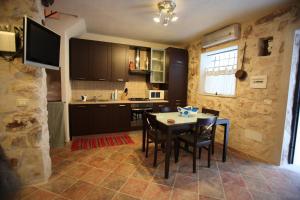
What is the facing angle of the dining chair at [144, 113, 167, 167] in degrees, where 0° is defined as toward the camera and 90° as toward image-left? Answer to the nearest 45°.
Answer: approximately 225°

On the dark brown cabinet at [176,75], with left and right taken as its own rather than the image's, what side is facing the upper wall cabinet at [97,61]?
right

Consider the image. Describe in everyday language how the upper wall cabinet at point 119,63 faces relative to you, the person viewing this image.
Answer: facing the viewer

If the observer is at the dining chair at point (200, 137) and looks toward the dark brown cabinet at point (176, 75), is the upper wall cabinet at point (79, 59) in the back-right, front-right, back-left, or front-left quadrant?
front-left

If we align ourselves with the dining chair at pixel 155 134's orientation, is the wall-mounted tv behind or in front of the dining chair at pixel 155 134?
behind

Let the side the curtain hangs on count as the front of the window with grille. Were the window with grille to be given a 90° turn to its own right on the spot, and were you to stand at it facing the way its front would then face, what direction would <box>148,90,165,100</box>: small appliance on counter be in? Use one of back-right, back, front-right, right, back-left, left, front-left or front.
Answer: front-left

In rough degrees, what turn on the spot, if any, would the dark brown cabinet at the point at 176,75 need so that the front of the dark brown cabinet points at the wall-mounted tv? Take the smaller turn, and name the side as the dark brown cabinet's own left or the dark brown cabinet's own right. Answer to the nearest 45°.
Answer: approximately 90° to the dark brown cabinet's own right

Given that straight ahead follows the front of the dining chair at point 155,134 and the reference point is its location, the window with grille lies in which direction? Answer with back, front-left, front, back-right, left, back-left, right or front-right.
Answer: front

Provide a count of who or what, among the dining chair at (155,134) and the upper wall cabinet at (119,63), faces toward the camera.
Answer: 1

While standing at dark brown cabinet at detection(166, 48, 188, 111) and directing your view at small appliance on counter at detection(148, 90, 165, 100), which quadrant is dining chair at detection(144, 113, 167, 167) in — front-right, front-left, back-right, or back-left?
front-left

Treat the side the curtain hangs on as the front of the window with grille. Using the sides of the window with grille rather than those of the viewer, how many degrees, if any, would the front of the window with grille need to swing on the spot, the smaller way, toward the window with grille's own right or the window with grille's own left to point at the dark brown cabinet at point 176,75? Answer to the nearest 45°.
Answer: approximately 45° to the window with grille's own right

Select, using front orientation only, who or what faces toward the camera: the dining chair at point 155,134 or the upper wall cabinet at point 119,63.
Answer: the upper wall cabinet

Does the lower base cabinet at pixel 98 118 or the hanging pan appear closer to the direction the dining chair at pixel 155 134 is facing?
the hanging pan

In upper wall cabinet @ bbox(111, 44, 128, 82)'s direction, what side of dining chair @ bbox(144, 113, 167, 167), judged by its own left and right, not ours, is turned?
left

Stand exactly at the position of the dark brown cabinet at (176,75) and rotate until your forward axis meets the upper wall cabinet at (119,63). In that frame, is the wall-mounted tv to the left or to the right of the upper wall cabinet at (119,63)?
left

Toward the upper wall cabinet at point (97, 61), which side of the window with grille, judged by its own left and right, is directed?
front

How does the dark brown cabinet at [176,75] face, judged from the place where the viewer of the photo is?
facing the viewer and to the right of the viewer

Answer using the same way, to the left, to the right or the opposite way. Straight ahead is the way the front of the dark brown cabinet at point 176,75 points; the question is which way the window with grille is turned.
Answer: to the right
